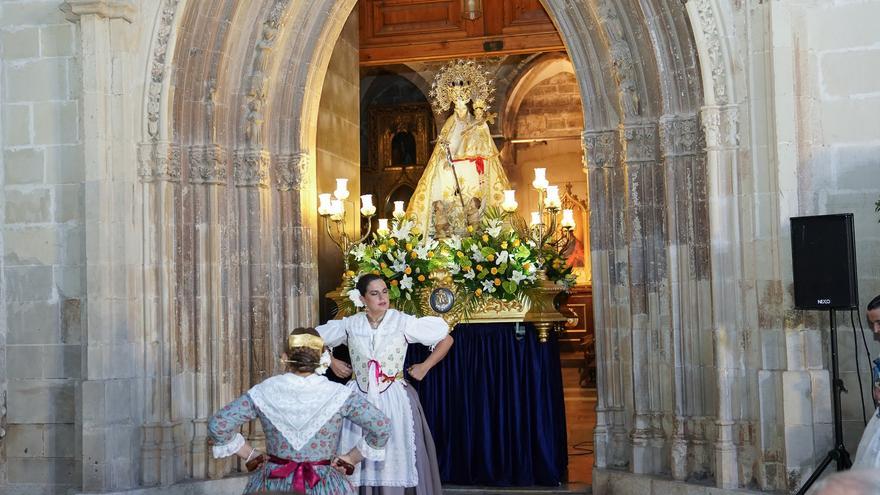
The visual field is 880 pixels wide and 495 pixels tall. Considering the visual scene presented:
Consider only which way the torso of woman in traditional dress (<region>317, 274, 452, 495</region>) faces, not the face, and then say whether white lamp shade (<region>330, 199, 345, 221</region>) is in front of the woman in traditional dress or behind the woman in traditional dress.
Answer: behind

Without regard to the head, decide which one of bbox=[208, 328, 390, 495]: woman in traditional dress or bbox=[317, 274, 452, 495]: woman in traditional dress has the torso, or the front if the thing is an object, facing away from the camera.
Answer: bbox=[208, 328, 390, 495]: woman in traditional dress

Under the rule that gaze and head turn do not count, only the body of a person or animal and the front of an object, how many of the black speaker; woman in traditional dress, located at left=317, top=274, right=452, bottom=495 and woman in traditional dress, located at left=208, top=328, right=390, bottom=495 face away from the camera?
1

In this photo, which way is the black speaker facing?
toward the camera

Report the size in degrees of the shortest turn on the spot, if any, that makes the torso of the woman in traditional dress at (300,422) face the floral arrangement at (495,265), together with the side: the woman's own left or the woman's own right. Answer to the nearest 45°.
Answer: approximately 45° to the woman's own right

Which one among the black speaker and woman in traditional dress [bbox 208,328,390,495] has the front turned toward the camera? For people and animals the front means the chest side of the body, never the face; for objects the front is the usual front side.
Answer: the black speaker

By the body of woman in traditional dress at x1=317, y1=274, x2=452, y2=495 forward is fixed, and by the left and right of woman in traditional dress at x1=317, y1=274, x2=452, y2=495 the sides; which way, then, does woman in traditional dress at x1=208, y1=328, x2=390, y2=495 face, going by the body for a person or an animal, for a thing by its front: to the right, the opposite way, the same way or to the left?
the opposite way

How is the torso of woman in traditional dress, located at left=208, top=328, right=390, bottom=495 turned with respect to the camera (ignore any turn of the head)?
away from the camera

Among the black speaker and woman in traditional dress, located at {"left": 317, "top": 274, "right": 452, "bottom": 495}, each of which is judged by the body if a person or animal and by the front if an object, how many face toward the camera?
2

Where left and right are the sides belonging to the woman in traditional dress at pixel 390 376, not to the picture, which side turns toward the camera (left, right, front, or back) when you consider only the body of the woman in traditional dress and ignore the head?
front

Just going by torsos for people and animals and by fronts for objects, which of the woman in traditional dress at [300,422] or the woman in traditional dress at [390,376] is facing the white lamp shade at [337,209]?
the woman in traditional dress at [300,422]
